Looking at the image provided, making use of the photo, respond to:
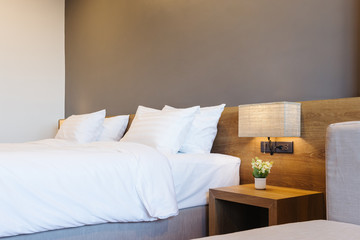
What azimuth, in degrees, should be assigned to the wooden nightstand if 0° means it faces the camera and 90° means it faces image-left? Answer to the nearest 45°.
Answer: approximately 45°

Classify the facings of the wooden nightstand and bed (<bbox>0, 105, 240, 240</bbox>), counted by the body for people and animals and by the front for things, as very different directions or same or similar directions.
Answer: same or similar directions

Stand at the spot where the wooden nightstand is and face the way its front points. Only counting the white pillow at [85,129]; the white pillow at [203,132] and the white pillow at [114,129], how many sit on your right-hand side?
3

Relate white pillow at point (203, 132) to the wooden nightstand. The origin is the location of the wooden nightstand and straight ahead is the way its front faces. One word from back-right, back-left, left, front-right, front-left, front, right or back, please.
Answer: right

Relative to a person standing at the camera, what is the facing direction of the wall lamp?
facing the viewer and to the left of the viewer

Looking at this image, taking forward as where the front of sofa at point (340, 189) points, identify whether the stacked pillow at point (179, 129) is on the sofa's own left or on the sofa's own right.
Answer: on the sofa's own right

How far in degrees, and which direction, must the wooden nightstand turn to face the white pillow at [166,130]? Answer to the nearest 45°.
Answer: approximately 90° to its right

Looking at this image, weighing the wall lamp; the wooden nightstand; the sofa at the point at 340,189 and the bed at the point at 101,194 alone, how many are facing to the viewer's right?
0

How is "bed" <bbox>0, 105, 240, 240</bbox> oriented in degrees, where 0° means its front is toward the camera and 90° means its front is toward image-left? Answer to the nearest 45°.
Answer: approximately 45°

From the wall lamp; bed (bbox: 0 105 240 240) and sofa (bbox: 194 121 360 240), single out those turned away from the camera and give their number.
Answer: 0

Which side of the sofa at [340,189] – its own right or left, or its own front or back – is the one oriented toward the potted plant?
right

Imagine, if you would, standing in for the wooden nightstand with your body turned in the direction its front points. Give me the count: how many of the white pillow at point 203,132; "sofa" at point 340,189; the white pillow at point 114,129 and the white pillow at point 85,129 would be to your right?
3

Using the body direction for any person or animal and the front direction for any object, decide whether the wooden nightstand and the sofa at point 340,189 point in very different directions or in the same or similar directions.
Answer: same or similar directions

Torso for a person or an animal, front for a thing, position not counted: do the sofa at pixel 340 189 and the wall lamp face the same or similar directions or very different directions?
same or similar directions
